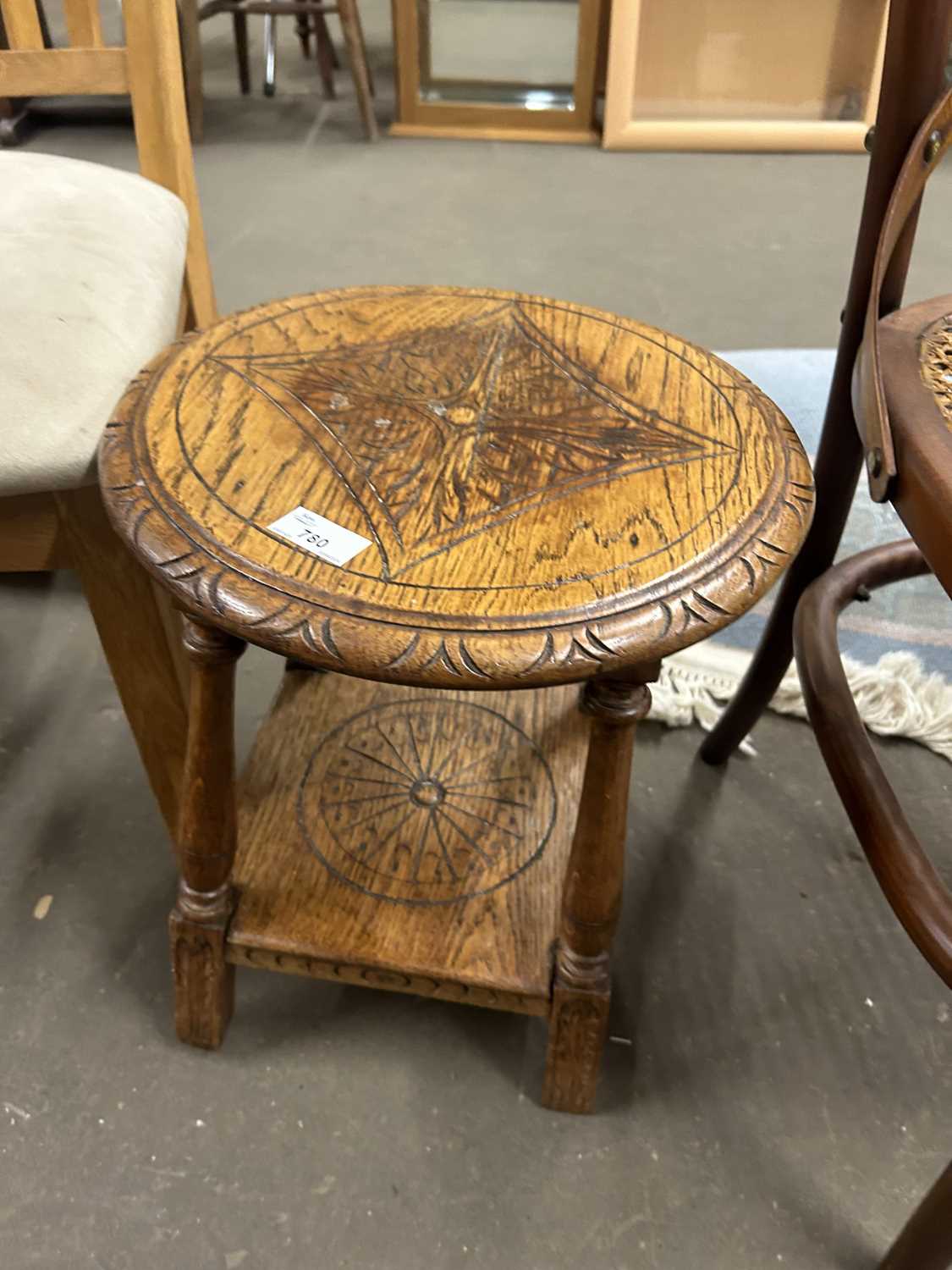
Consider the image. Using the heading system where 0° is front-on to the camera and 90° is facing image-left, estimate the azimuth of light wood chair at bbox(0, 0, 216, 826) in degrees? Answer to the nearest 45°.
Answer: approximately 0°

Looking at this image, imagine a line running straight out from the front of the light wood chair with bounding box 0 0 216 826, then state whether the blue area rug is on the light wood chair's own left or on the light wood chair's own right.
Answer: on the light wood chair's own left
